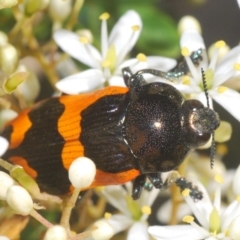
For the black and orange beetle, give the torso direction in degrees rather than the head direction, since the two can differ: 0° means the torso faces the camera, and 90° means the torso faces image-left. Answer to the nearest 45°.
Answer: approximately 270°
